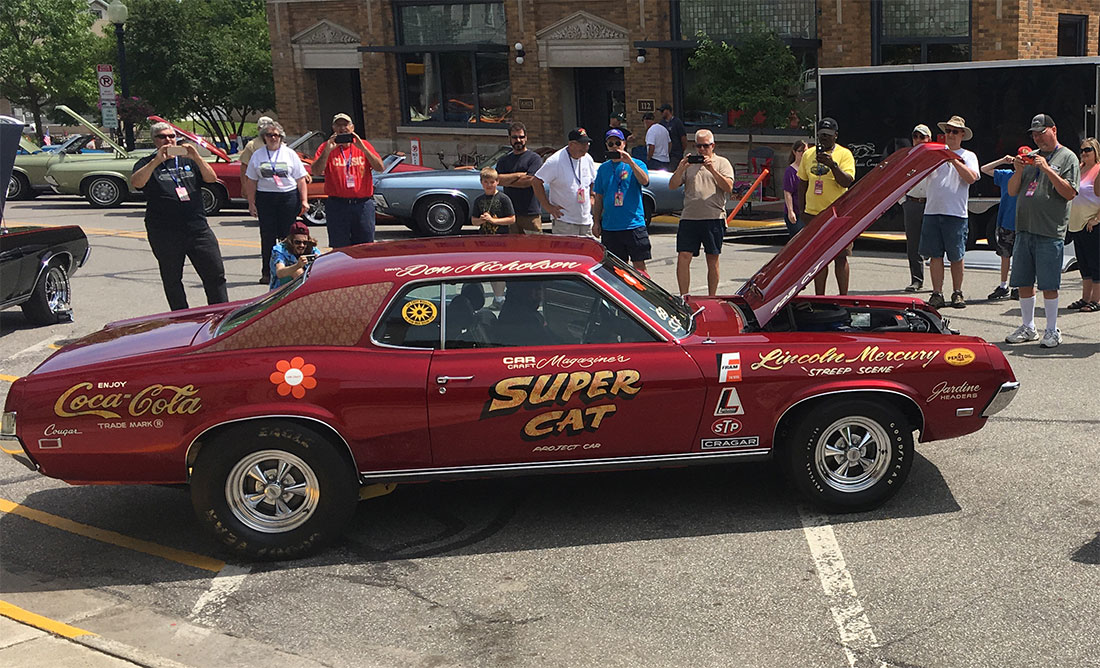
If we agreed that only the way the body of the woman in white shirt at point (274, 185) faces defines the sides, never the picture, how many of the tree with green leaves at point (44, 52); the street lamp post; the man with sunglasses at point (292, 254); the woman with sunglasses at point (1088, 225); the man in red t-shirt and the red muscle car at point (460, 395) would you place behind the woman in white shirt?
2

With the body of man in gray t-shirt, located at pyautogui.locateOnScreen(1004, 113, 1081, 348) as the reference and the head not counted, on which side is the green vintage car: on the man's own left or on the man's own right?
on the man's own right

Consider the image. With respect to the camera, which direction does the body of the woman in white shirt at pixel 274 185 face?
toward the camera

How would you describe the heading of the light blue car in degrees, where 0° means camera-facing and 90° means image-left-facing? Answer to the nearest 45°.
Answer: approximately 90°

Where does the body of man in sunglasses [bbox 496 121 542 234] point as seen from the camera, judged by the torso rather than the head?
toward the camera

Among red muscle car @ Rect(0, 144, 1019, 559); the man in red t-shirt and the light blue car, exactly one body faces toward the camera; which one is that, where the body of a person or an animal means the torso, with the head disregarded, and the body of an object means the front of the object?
the man in red t-shirt

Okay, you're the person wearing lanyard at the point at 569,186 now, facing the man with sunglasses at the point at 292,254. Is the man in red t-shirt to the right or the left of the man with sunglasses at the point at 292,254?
right

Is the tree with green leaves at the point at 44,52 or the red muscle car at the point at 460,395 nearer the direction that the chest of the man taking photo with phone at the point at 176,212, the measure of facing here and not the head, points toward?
the red muscle car

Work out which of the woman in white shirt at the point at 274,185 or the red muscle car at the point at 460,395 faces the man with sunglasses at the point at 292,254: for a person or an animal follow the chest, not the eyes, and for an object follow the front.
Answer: the woman in white shirt

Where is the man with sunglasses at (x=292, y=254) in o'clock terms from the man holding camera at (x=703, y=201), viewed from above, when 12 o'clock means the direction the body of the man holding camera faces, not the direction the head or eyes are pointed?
The man with sunglasses is roughly at 2 o'clock from the man holding camera.

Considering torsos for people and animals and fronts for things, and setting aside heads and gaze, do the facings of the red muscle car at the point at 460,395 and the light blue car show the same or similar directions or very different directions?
very different directions

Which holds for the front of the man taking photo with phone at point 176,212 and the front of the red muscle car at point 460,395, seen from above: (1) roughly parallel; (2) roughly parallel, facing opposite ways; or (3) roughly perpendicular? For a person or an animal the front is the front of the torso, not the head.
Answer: roughly perpendicular
